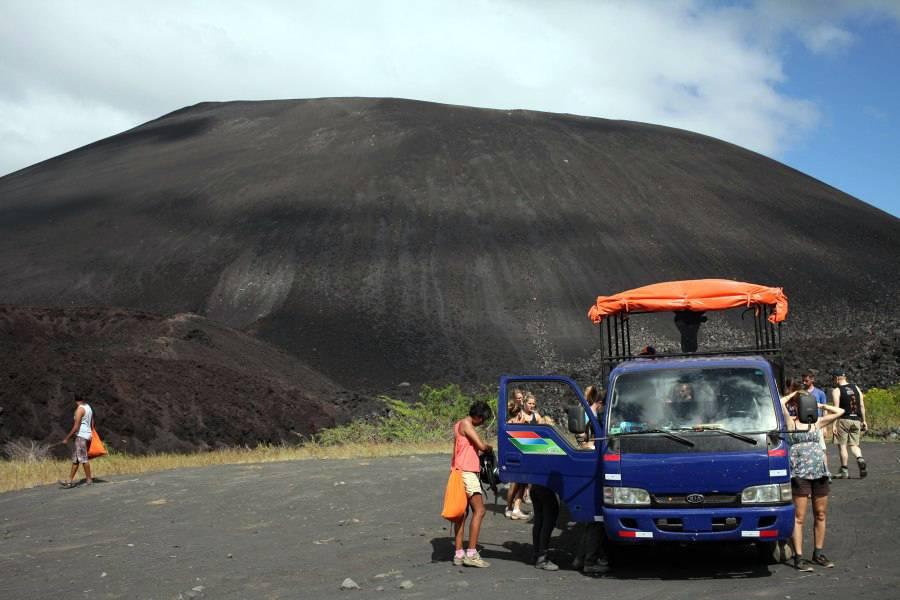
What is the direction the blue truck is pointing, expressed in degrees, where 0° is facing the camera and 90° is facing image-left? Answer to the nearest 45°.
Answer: approximately 0°

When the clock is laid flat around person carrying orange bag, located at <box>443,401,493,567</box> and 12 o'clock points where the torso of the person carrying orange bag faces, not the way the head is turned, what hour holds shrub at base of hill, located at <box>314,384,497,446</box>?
The shrub at base of hill is roughly at 9 o'clock from the person carrying orange bag.

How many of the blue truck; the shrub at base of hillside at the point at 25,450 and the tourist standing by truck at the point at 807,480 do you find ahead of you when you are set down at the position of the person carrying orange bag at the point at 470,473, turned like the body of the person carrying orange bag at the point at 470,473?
2

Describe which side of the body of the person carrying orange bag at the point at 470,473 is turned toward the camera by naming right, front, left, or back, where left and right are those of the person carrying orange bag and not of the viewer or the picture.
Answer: right

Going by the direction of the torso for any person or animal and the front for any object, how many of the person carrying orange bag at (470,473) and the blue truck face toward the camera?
1

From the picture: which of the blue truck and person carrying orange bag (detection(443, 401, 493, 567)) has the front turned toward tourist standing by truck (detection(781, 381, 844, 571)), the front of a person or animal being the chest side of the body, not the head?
the person carrying orange bag

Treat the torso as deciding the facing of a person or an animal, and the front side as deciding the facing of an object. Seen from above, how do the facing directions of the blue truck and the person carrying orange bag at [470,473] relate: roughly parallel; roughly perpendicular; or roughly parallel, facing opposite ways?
roughly perpendicular

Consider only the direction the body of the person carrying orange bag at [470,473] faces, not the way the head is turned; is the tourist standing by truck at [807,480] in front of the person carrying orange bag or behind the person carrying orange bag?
in front

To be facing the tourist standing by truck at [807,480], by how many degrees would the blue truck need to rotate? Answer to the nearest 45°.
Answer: approximately 90° to its left

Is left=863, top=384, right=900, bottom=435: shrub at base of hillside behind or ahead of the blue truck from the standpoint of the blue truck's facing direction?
behind
